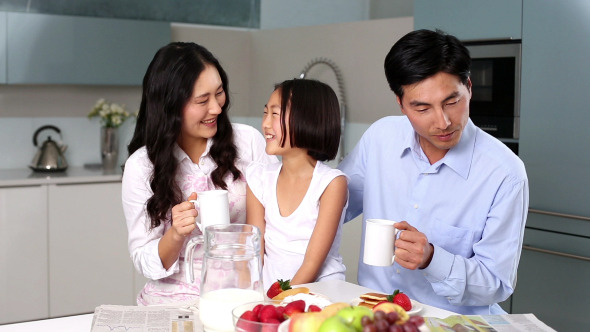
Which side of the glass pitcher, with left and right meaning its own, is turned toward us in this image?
right

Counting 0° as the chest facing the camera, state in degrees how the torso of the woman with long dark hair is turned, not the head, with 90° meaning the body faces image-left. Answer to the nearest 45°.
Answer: approximately 315°

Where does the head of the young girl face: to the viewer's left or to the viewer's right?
to the viewer's left

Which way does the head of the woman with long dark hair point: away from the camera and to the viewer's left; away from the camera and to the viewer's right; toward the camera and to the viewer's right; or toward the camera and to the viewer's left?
toward the camera and to the viewer's right

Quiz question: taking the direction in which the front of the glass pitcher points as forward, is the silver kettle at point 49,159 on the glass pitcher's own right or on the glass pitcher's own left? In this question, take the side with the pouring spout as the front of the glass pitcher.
on the glass pitcher's own left

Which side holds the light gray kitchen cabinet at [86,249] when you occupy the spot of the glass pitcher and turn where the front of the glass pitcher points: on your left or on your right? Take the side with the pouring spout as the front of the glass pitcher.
on your left
